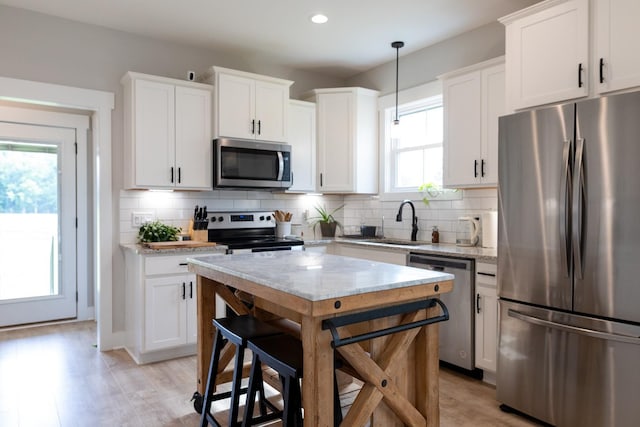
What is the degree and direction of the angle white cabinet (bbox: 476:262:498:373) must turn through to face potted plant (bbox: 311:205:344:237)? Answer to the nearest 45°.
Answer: approximately 90° to its right

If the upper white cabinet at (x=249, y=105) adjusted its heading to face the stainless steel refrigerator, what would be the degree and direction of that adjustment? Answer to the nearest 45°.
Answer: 0° — it already faces it

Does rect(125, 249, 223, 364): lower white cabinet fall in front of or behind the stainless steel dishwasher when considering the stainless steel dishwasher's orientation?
in front

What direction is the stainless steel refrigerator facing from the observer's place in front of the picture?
facing the viewer and to the left of the viewer

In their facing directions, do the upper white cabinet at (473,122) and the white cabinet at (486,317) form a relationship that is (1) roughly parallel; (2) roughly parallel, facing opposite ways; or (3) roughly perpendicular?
roughly parallel

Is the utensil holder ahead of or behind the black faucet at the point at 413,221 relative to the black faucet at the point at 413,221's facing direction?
ahead

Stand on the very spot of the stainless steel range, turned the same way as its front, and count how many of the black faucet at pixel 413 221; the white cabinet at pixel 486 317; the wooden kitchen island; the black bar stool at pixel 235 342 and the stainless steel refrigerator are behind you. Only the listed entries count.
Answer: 0

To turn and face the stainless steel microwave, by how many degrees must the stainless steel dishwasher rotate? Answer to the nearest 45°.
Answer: approximately 45° to its right

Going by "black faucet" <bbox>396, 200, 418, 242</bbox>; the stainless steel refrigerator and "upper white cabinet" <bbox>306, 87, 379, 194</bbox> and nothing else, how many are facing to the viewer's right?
0

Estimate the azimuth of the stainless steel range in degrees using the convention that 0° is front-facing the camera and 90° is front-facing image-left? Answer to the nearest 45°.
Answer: approximately 315°

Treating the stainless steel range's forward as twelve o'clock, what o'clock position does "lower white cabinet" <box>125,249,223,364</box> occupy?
The lower white cabinet is roughly at 3 o'clock from the stainless steel range.

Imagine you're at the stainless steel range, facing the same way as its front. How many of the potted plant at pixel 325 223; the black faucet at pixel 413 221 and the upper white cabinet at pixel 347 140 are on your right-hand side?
0
